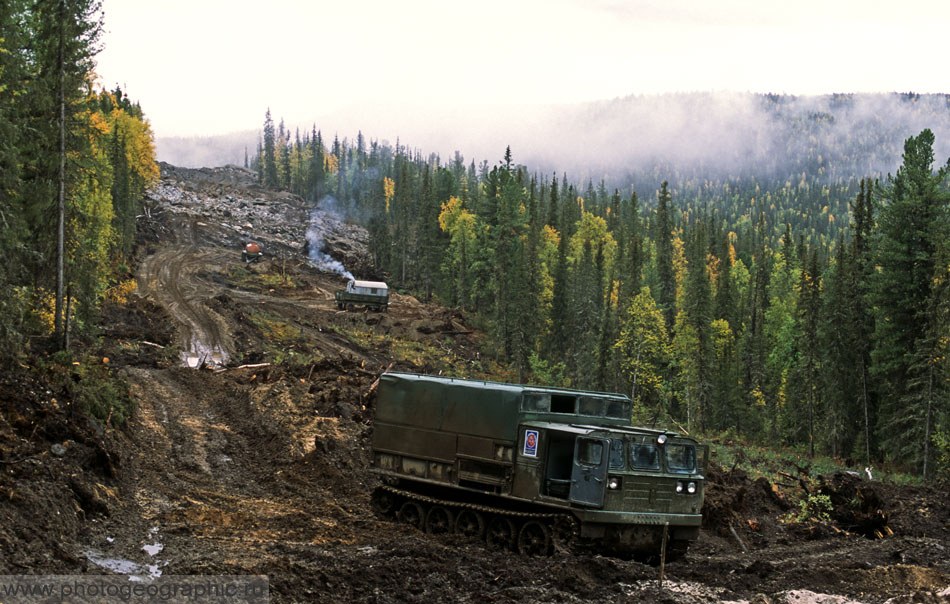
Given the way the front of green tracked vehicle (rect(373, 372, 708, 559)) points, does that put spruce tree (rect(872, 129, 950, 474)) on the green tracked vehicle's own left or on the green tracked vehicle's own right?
on the green tracked vehicle's own left

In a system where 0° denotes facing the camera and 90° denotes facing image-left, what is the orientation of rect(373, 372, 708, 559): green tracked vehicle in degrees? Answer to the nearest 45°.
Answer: approximately 315°
